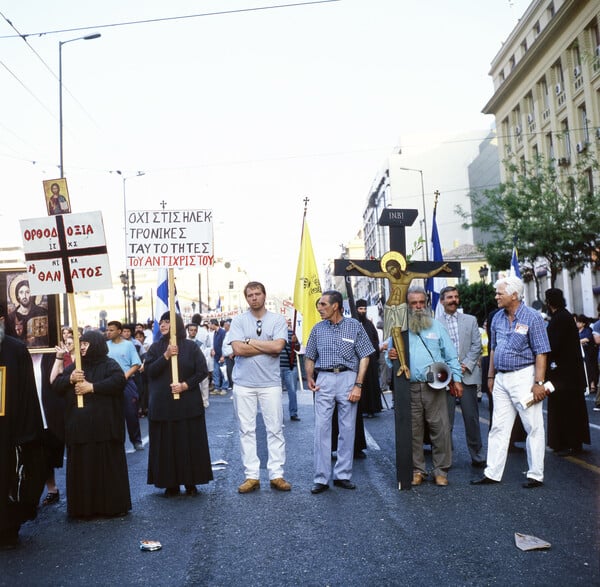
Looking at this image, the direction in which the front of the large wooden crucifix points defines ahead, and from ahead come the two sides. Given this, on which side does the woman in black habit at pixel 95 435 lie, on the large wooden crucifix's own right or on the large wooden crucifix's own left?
on the large wooden crucifix's own right

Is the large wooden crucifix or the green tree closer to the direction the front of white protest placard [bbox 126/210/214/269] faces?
the large wooden crucifix

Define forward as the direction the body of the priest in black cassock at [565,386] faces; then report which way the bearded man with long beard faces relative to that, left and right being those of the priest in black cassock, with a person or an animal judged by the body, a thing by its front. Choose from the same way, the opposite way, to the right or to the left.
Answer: to the left

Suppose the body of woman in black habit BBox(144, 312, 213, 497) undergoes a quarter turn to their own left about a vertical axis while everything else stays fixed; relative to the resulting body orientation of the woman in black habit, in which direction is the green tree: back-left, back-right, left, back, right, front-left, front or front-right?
front-left

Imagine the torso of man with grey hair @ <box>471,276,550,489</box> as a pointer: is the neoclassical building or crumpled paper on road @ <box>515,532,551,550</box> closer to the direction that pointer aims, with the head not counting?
the crumpled paper on road

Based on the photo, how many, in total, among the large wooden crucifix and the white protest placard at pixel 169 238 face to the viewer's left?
0

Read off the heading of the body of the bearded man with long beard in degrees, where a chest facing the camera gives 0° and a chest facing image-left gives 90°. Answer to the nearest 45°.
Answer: approximately 0°

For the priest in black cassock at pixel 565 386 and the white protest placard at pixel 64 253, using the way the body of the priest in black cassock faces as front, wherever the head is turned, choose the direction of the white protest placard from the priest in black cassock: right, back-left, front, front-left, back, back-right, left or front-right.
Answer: front-left

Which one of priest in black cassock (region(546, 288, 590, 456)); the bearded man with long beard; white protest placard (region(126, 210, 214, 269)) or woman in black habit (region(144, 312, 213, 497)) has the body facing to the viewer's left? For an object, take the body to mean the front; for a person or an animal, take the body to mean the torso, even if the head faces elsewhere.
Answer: priest in black cassock (region(546, 288, 590, 456))

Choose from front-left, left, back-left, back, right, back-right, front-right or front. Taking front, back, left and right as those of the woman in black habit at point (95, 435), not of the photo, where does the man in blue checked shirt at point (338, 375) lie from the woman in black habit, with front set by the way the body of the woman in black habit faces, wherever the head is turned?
back-left

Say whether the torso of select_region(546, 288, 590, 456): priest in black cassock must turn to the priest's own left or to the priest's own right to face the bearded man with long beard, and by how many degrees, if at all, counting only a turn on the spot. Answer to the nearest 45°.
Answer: approximately 45° to the priest's own left
